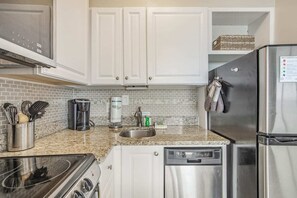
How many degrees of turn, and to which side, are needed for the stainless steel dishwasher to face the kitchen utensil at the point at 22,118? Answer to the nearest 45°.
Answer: approximately 45° to its right

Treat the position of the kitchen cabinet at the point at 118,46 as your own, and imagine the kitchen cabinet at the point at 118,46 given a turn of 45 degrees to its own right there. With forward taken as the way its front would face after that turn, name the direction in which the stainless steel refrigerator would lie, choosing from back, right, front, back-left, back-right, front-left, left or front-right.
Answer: left

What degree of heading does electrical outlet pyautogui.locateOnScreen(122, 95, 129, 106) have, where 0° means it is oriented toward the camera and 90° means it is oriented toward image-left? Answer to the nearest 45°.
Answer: approximately 0°

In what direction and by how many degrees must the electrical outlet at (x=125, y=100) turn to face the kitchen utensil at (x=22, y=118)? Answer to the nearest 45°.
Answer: approximately 45° to its right

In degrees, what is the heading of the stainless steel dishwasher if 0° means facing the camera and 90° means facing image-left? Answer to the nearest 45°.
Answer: approximately 0°

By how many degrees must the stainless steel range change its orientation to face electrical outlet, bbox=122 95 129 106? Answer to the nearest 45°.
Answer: approximately 90° to its left
